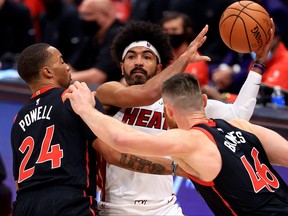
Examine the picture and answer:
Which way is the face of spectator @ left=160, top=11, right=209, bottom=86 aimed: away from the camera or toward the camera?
toward the camera

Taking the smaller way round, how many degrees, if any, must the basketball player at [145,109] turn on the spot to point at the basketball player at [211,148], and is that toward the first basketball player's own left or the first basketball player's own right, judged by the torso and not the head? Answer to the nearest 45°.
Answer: approximately 45° to the first basketball player's own left

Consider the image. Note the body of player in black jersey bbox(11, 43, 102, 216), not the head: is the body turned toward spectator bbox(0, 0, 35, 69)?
no

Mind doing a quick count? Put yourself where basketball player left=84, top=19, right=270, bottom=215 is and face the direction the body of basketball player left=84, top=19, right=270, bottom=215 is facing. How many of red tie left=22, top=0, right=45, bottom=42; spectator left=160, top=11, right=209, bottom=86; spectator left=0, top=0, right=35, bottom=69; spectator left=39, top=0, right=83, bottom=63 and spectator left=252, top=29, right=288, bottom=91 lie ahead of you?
0

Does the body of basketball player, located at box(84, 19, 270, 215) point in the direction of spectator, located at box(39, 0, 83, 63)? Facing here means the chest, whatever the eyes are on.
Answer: no

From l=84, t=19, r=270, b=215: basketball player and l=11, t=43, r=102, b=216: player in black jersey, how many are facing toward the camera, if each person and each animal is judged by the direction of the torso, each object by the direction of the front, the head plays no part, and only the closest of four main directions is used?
1

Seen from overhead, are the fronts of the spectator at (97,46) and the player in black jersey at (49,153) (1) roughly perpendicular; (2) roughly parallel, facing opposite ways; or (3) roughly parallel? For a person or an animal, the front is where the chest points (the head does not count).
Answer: roughly parallel, facing opposite ways

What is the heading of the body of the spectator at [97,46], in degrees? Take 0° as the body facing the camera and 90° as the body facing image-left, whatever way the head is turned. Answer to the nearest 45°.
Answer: approximately 45°

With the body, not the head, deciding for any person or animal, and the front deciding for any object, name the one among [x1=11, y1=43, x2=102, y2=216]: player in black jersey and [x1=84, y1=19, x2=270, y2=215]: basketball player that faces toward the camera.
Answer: the basketball player

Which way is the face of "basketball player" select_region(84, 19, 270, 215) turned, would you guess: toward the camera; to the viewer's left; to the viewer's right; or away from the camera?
toward the camera

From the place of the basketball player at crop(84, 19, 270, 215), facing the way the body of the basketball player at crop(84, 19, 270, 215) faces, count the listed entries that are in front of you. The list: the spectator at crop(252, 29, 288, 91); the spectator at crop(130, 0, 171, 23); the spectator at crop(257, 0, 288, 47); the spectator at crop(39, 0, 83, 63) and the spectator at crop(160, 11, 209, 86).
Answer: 0

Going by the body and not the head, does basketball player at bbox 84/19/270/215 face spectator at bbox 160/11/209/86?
no

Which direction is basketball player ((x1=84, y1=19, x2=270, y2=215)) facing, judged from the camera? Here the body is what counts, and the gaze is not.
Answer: toward the camera

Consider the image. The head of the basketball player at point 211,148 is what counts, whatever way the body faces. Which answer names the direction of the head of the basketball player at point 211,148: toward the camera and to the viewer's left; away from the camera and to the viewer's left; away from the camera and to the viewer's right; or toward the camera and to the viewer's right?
away from the camera and to the viewer's left

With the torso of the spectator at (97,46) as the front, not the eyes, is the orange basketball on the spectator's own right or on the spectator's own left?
on the spectator's own left
